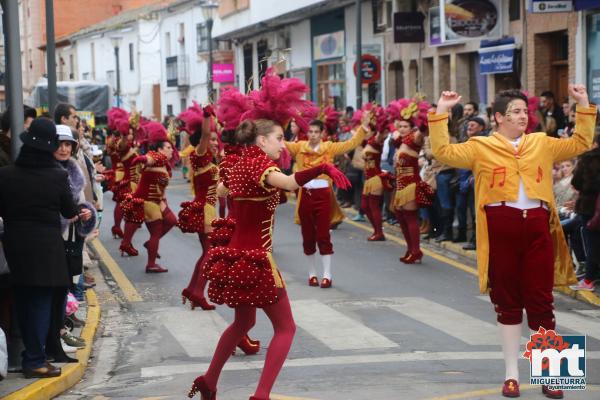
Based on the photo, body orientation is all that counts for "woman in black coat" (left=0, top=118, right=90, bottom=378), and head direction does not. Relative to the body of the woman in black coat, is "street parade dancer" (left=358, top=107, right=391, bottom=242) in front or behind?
in front

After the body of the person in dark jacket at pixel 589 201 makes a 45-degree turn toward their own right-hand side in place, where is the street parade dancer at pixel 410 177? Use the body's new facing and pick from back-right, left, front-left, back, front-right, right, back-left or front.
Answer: front

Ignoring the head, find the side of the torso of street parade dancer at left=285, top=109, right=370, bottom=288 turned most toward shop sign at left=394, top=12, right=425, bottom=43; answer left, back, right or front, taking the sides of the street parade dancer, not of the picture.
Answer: back

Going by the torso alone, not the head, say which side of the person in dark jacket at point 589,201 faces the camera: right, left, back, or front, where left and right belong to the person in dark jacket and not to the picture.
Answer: left
